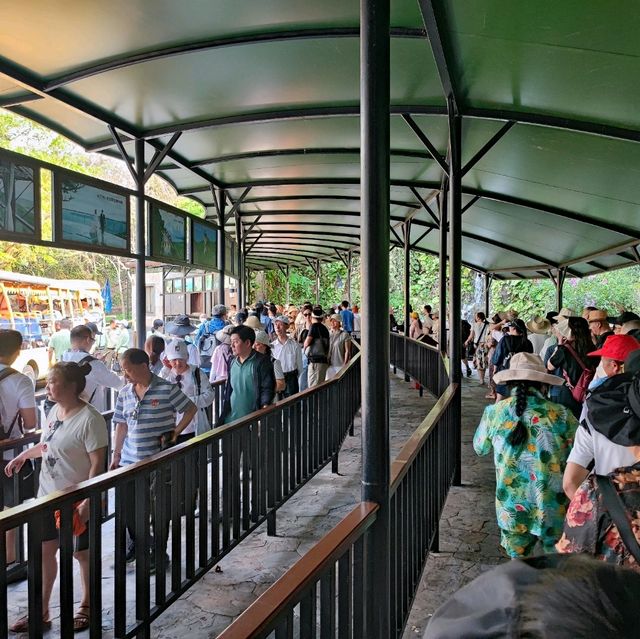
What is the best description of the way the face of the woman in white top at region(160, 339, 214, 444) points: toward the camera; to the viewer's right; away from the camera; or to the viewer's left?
toward the camera

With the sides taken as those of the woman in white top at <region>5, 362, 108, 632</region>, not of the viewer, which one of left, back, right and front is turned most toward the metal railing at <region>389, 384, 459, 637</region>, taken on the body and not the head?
left

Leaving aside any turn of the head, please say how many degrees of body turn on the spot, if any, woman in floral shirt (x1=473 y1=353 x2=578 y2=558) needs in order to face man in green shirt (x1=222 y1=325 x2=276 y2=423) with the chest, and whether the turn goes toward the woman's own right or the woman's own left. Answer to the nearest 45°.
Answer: approximately 45° to the woman's own left

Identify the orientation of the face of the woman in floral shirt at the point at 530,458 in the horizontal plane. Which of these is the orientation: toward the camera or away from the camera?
away from the camera

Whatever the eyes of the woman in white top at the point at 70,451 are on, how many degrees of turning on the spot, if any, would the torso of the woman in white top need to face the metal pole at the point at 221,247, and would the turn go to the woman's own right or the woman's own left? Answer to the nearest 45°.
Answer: approximately 135° to the woman's own right

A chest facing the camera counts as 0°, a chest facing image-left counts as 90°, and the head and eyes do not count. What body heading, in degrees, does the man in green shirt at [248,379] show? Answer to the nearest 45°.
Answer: approximately 45°

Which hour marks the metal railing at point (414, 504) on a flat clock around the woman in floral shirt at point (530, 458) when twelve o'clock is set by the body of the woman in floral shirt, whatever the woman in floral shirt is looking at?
The metal railing is roughly at 9 o'clock from the woman in floral shirt.

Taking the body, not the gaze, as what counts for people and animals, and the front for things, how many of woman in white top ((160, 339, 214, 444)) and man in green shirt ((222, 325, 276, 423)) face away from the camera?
0

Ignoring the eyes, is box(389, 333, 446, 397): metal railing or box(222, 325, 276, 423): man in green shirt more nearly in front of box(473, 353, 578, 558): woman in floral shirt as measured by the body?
the metal railing

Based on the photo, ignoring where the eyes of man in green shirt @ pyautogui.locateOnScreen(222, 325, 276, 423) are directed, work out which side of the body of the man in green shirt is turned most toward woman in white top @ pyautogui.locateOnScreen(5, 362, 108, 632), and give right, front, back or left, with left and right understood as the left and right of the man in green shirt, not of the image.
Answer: front

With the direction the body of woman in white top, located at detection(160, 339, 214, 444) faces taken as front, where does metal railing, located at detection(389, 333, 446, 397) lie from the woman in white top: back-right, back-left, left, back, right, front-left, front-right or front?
back

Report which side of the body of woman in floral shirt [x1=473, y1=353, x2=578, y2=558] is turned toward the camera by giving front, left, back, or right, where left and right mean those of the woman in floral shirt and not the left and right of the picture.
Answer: back

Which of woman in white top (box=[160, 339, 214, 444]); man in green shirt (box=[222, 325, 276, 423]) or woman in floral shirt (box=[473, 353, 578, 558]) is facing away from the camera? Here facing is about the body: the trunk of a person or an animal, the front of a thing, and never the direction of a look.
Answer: the woman in floral shirt

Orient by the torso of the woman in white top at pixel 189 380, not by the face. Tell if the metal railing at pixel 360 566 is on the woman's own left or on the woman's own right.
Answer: on the woman's own left

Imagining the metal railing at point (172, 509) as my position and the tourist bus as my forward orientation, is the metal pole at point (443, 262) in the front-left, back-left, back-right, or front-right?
front-right

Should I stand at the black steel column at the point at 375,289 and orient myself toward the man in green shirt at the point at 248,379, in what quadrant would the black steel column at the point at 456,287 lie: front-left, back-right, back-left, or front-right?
front-right
